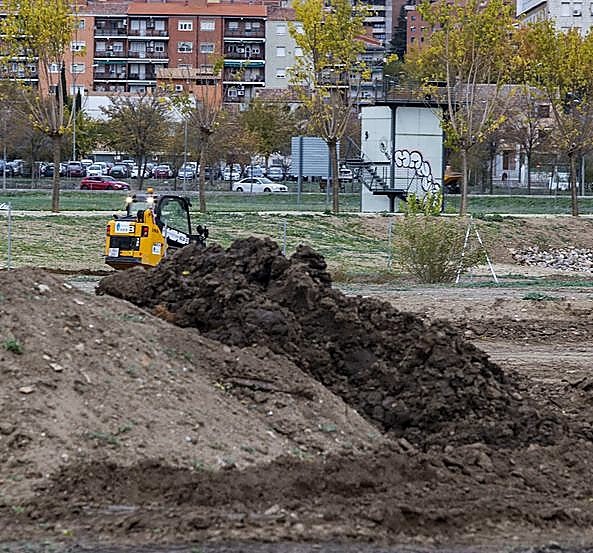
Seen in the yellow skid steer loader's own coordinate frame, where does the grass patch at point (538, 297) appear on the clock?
The grass patch is roughly at 2 o'clock from the yellow skid steer loader.

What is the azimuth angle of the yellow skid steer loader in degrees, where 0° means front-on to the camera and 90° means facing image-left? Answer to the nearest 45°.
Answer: approximately 225°

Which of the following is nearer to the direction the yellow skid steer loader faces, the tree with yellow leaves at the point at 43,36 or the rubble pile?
the rubble pile

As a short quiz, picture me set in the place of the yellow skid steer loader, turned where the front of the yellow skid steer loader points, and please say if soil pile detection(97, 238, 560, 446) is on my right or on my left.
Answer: on my right

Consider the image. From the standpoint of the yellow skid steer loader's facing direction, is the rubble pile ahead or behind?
ahead

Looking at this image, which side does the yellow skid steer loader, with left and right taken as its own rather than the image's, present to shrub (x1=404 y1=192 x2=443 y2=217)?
front

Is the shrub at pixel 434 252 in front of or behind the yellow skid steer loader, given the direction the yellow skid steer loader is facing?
in front

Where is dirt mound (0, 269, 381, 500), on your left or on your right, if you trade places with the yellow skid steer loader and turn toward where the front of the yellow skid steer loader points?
on your right

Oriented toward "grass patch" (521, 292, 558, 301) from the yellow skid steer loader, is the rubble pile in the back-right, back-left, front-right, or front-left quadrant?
front-left

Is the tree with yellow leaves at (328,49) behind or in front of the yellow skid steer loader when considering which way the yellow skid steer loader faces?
in front

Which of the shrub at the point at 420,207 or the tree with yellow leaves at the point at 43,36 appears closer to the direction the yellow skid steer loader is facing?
the shrub
